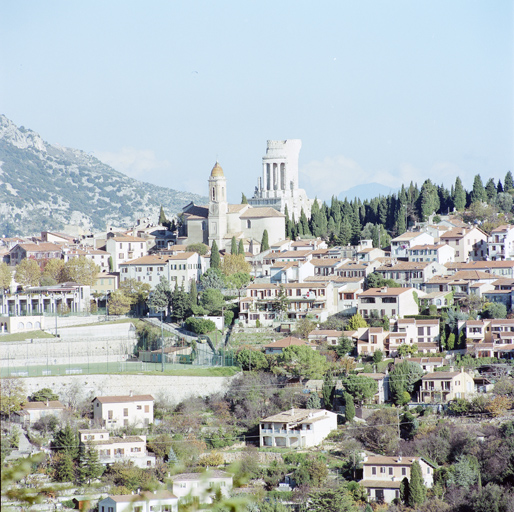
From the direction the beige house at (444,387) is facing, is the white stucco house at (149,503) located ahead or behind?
ahead

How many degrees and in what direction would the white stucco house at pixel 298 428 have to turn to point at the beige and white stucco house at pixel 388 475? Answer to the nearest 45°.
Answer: approximately 90° to its left

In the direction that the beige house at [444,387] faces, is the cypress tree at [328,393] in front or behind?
in front

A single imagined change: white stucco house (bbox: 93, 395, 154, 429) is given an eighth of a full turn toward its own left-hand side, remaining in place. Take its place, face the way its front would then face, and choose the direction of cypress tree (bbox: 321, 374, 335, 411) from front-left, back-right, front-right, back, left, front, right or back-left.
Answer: front-left

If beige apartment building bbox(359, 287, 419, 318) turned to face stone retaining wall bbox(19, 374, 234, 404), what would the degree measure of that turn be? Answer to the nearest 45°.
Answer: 0° — it already faces it

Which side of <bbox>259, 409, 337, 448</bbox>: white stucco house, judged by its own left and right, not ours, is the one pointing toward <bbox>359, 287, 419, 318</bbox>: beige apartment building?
back

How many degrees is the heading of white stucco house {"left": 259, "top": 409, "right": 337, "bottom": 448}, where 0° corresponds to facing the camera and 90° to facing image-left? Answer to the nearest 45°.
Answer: approximately 45°

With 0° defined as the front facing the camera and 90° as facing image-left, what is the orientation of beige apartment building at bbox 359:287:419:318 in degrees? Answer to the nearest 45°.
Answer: approximately 45°

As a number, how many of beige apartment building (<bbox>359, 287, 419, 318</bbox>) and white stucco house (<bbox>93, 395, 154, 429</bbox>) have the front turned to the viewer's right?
0

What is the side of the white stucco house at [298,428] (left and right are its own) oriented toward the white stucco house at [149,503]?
front

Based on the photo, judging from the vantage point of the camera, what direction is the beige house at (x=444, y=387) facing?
facing the viewer and to the left of the viewer

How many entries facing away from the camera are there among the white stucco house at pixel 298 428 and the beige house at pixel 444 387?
0

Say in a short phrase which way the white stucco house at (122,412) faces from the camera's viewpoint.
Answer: facing the viewer

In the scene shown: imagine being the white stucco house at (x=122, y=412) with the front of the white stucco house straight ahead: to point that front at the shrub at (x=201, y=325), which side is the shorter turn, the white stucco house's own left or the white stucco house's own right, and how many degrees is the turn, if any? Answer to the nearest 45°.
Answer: approximately 135° to the white stucco house's own left
